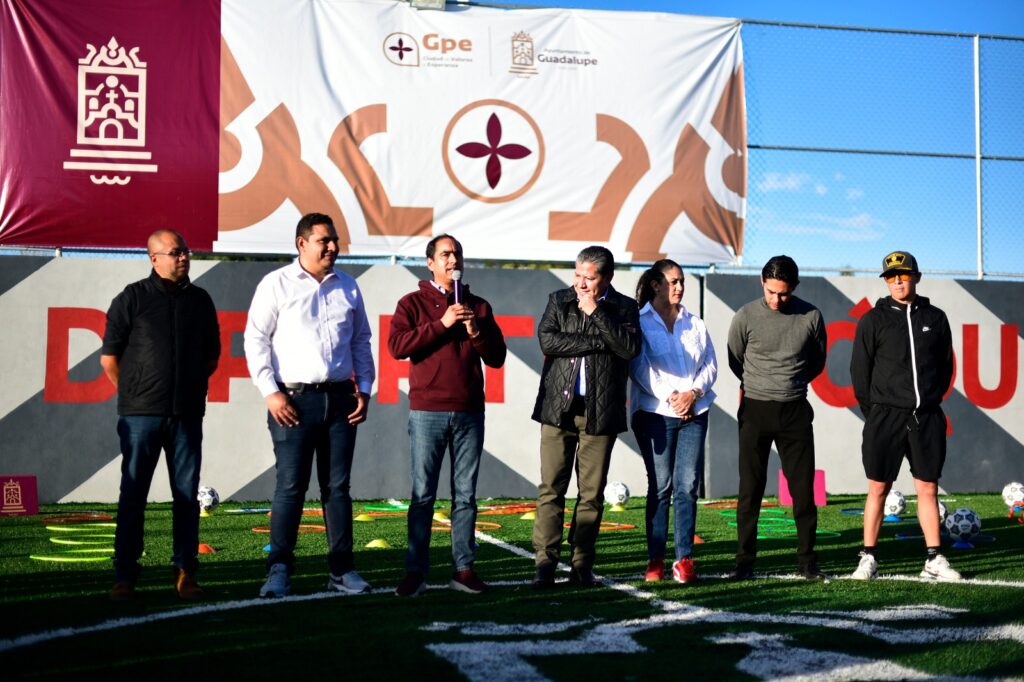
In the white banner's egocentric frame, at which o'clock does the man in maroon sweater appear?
The man in maroon sweater is roughly at 12 o'clock from the white banner.

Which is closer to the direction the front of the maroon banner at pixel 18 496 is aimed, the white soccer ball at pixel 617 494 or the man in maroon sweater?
the man in maroon sweater

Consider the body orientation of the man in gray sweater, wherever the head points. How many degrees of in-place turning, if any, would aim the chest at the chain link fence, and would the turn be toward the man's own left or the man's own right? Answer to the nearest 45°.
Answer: approximately 180°

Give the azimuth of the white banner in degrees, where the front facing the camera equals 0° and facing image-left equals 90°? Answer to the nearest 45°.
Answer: approximately 0°

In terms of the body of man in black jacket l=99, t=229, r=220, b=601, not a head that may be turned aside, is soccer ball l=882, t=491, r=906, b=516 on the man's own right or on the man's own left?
on the man's own left
